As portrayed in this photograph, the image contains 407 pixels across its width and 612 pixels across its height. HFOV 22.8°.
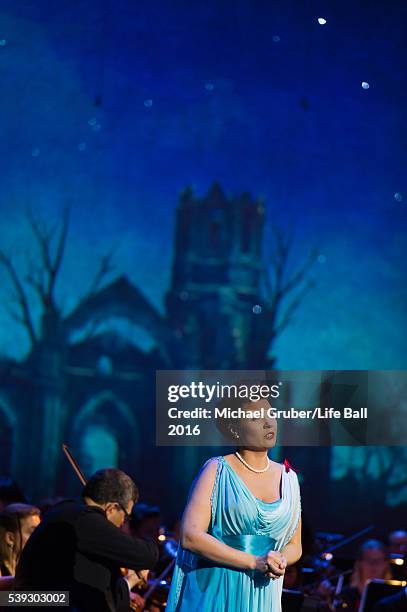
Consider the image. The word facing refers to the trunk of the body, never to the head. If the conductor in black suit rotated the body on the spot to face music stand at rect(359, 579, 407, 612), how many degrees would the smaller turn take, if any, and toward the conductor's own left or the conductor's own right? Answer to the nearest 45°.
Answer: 0° — they already face it

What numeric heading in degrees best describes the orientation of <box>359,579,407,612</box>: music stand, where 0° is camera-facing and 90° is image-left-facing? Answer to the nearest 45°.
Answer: approximately 180°

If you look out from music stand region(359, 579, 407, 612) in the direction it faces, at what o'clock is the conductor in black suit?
The conductor in black suit is roughly at 7 o'clock from the music stand.

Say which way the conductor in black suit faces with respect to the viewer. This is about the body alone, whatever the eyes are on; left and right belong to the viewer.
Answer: facing away from the viewer and to the right of the viewer
